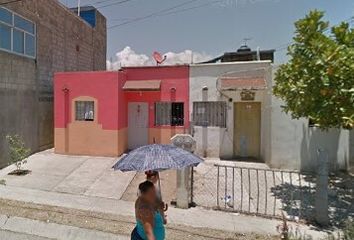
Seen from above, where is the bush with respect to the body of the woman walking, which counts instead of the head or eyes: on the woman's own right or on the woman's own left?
on the woman's own left
